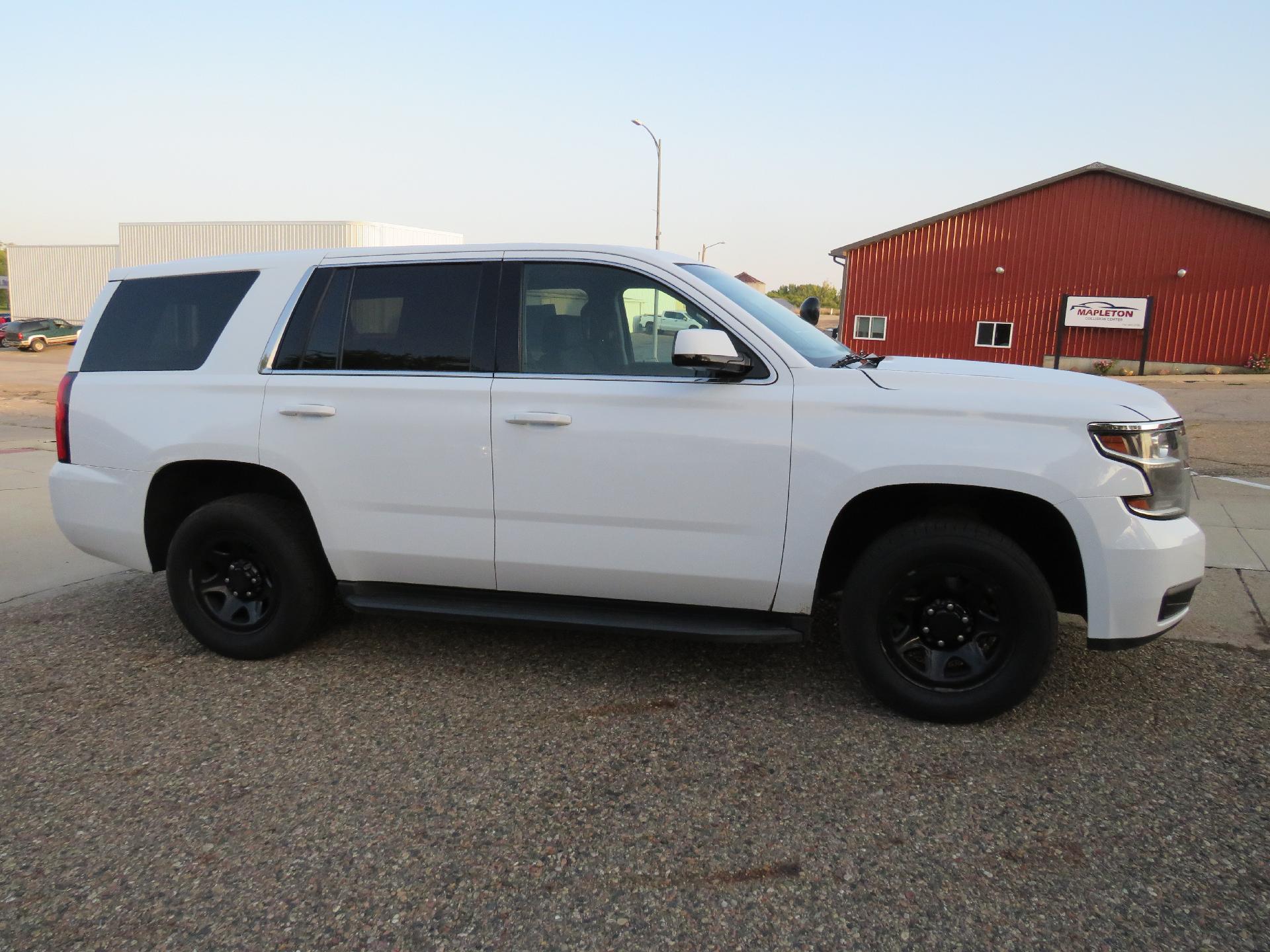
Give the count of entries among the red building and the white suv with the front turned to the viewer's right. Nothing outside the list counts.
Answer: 1

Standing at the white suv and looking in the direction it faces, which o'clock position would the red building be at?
The red building is roughly at 10 o'clock from the white suv.

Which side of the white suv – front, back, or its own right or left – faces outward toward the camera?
right

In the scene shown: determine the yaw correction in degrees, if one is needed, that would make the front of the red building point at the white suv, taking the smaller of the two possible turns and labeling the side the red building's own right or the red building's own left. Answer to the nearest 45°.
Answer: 0° — it already faces it

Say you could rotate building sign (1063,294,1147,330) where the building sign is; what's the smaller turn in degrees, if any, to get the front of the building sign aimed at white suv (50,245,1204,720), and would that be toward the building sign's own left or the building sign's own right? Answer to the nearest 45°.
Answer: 0° — it already faces it
